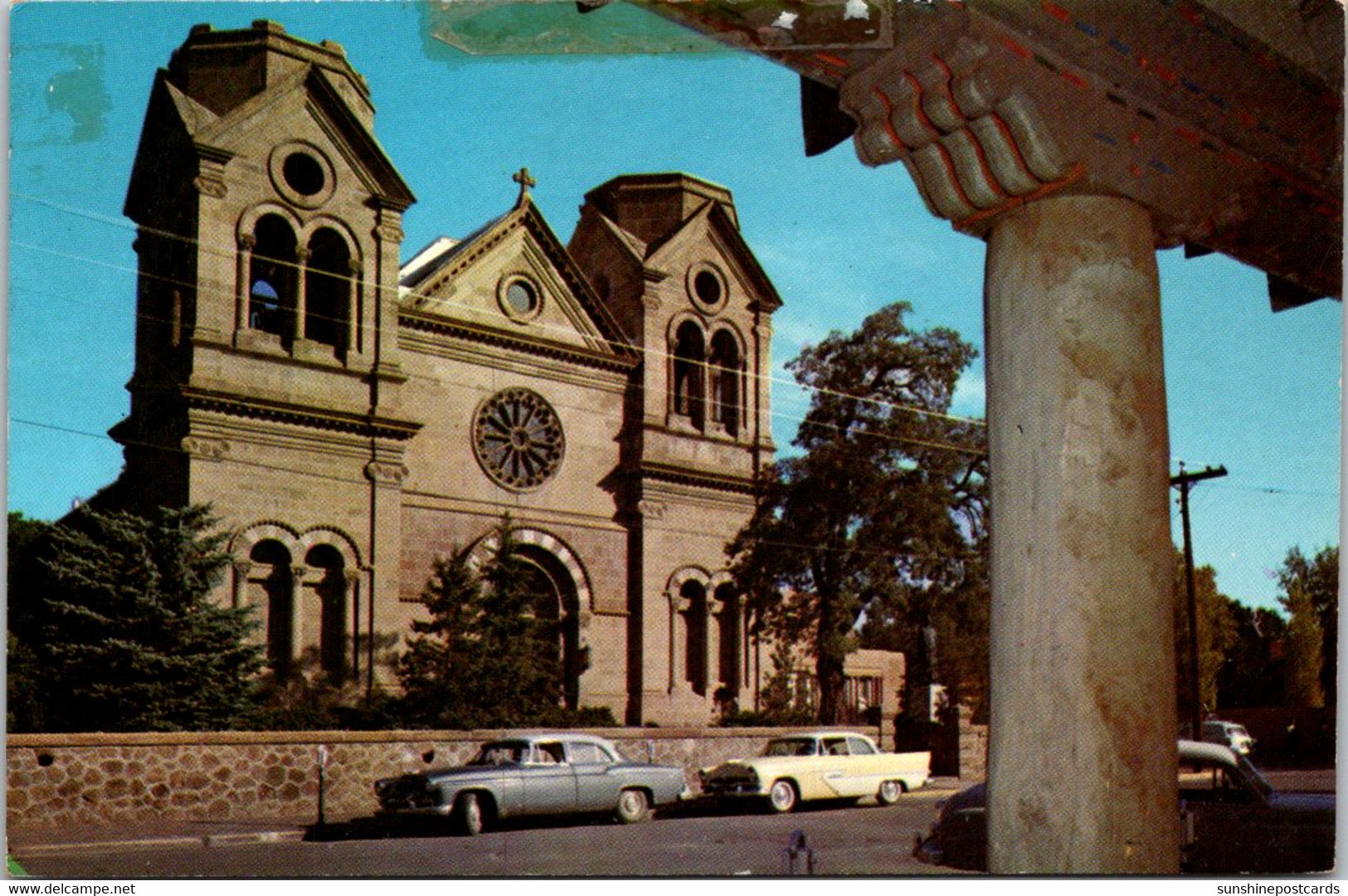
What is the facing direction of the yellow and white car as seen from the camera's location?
facing the viewer and to the left of the viewer

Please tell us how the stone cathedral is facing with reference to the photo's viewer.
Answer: facing the viewer and to the right of the viewer

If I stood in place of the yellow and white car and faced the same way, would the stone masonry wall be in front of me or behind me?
in front

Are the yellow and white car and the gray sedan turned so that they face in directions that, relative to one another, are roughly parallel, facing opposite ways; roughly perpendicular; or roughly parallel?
roughly parallel

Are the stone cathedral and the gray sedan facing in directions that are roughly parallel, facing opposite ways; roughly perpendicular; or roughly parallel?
roughly perpendicular

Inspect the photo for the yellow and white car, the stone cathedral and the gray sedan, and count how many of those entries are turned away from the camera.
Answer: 0

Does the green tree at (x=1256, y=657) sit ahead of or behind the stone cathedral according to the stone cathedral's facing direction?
ahead

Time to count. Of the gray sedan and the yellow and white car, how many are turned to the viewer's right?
0
